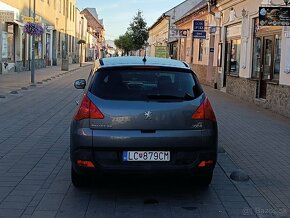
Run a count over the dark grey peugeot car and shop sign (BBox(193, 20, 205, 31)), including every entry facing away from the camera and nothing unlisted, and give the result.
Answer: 1

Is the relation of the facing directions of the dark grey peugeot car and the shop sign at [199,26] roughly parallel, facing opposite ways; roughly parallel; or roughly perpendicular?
roughly parallel, facing opposite ways

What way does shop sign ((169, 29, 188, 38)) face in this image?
toward the camera

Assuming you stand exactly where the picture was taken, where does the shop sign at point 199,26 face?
facing the viewer

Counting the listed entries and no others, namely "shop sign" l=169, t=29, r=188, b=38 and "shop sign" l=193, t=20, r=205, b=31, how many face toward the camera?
2

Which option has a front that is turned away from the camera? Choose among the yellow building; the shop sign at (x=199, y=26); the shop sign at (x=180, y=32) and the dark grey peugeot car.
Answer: the dark grey peugeot car

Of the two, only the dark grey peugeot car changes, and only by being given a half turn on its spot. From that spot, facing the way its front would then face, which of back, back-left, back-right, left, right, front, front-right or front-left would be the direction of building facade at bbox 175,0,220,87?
back

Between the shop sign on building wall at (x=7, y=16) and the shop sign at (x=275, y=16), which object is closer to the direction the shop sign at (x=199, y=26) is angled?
the shop sign at (x=275, y=16)

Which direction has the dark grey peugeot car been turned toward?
away from the camera

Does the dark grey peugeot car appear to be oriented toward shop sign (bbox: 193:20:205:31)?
yes

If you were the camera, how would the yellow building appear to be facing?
facing the viewer and to the right of the viewer

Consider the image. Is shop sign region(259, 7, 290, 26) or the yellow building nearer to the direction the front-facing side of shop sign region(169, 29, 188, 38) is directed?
the shop sign

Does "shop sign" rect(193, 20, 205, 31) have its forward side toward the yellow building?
no
